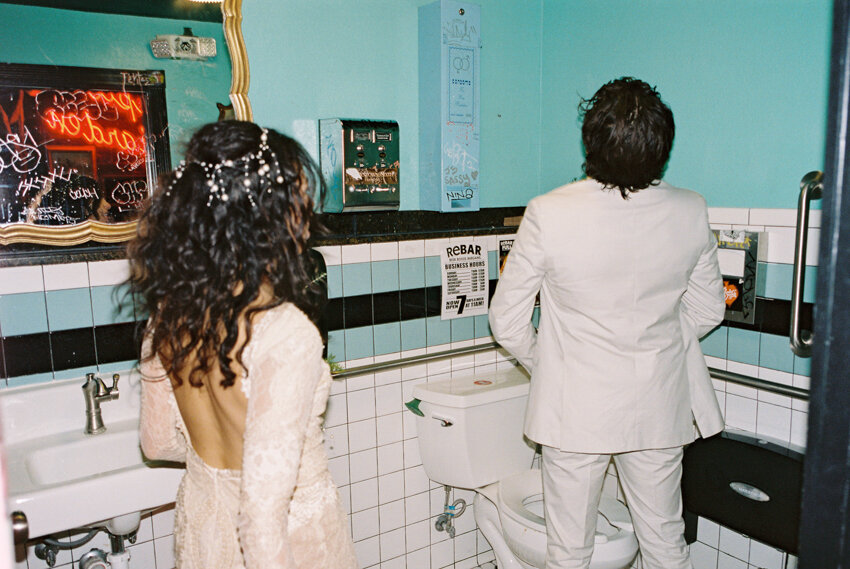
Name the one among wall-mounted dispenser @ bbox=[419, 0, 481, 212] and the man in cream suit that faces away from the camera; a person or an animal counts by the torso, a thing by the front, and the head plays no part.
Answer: the man in cream suit

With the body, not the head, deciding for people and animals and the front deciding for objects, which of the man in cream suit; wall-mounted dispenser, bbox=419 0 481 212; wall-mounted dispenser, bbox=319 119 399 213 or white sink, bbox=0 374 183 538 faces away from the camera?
the man in cream suit

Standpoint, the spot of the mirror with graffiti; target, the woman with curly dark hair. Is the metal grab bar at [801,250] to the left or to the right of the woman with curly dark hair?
left

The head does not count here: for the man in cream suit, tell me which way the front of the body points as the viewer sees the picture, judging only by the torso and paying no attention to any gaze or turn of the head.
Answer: away from the camera

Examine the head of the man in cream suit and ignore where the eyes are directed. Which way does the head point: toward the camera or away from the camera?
away from the camera

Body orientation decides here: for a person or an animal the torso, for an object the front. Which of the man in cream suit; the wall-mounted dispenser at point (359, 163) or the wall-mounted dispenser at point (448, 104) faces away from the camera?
the man in cream suit

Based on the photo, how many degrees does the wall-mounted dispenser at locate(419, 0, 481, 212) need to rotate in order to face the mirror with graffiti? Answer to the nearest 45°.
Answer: approximately 90° to its right
